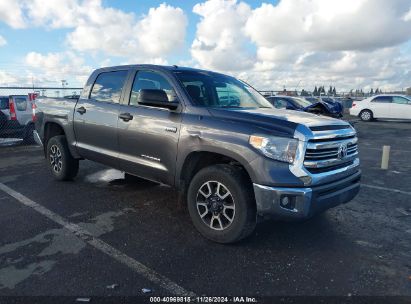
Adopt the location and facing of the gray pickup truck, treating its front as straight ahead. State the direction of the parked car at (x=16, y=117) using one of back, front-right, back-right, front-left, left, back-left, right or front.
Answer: back

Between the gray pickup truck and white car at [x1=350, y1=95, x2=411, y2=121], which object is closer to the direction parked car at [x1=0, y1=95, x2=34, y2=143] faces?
the white car

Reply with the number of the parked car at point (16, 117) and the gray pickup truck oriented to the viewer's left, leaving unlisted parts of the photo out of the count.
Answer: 0

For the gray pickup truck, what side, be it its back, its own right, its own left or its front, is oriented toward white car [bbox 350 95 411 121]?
left

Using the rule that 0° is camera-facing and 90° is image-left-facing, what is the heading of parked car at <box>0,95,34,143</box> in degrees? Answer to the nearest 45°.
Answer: approximately 225°

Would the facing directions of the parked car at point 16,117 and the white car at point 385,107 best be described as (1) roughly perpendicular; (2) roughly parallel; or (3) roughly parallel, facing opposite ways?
roughly perpendicular

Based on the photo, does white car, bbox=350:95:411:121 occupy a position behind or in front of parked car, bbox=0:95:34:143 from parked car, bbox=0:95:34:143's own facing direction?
in front

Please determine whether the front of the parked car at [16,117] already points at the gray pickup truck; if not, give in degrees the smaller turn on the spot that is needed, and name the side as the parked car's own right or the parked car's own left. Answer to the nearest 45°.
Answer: approximately 135° to the parked car's own right
